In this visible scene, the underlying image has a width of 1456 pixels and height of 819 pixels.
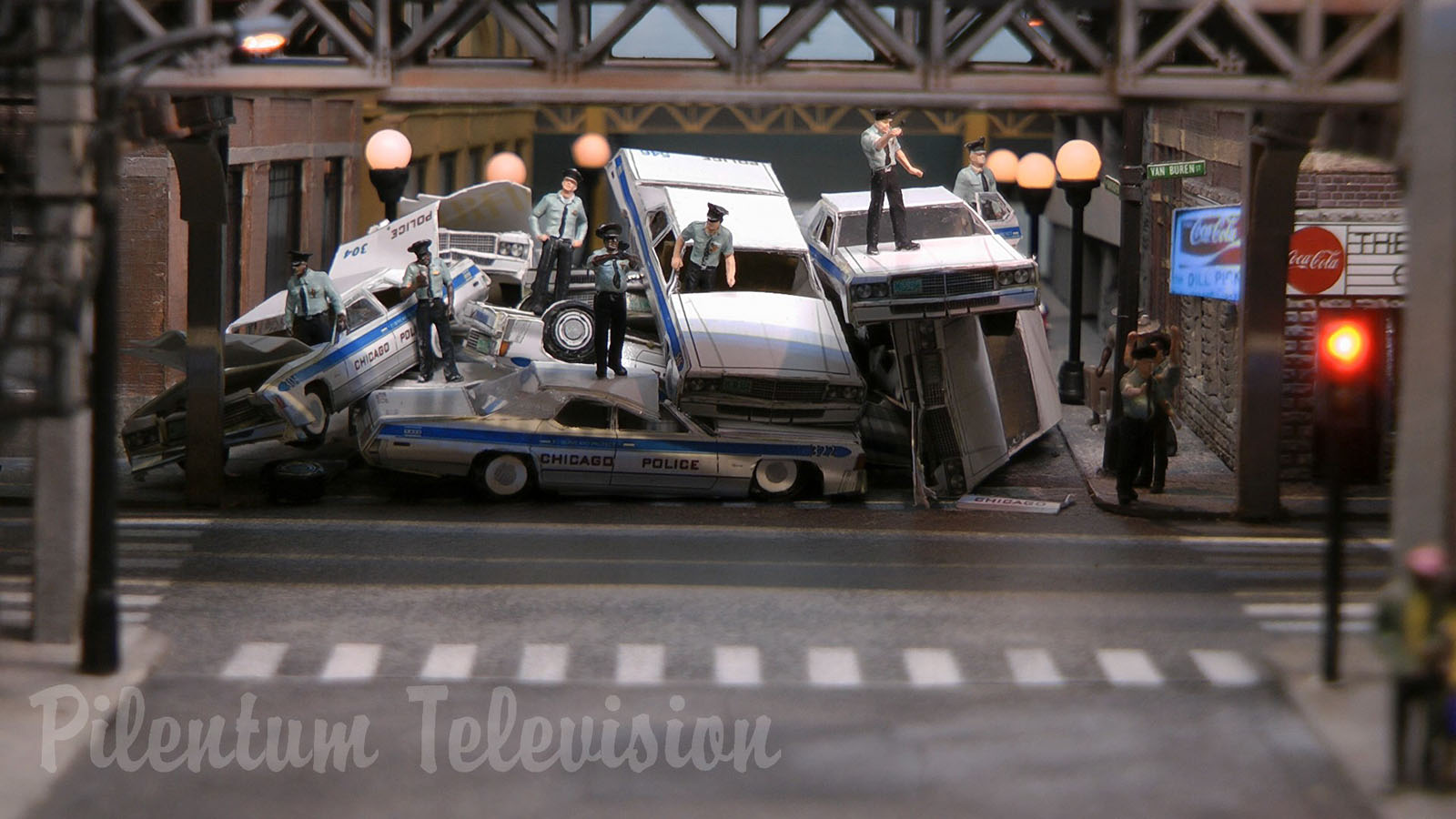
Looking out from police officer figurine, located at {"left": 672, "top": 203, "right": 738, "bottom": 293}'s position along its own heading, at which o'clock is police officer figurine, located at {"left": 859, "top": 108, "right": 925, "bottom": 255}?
police officer figurine, located at {"left": 859, "top": 108, "right": 925, "bottom": 255} is roughly at 9 o'clock from police officer figurine, located at {"left": 672, "top": 203, "right": 738, "bottom": 293}.

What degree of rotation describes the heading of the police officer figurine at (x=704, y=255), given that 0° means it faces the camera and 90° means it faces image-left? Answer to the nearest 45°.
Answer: approximately 0°

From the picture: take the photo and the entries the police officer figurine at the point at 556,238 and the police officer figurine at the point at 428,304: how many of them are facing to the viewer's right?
0

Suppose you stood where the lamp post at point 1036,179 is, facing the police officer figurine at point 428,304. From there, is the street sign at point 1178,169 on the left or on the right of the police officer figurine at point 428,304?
left

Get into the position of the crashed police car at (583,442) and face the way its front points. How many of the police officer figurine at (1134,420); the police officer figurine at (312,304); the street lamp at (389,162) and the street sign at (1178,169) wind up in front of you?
2

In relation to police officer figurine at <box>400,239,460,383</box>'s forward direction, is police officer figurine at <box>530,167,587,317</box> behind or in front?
behind

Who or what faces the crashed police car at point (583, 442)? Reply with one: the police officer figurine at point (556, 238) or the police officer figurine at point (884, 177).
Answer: the police officer figurine at point (556, 238)

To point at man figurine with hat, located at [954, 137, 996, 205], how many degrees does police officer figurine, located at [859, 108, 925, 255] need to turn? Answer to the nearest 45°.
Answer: approximately 135° to its left
